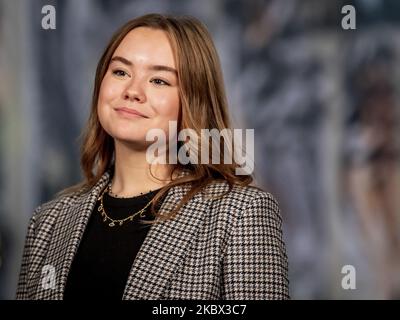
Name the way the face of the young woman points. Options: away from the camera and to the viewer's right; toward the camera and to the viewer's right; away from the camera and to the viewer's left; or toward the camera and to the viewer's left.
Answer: toward the camera and to the viewer's left

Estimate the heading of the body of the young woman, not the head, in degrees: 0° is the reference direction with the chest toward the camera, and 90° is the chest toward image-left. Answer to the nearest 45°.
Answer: approximately 45°
